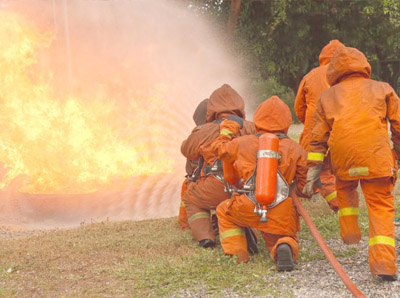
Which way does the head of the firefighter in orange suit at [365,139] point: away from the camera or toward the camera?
away from the camera

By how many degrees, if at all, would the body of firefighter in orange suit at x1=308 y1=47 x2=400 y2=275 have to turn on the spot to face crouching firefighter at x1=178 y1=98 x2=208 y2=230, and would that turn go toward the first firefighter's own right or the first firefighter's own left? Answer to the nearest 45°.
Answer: approximately 45° to the first firefighter's own left

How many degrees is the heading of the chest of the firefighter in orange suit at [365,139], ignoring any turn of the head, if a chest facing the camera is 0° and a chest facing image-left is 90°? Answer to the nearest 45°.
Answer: approximately 180°

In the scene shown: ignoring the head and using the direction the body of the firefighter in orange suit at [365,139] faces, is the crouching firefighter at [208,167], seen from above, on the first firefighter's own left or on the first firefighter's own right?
on the first firefighter's own left

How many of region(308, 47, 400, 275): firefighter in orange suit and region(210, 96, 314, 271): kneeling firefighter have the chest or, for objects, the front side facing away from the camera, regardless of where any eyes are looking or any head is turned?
2

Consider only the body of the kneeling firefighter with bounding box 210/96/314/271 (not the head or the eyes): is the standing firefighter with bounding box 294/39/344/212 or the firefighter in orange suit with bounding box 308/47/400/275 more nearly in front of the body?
the standing firefighter

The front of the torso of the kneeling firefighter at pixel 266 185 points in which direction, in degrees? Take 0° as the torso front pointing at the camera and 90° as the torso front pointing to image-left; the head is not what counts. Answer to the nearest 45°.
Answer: approximately 180°

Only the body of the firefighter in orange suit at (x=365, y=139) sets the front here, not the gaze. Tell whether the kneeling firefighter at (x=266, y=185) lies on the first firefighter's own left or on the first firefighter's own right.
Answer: on the first firefighter's own left
